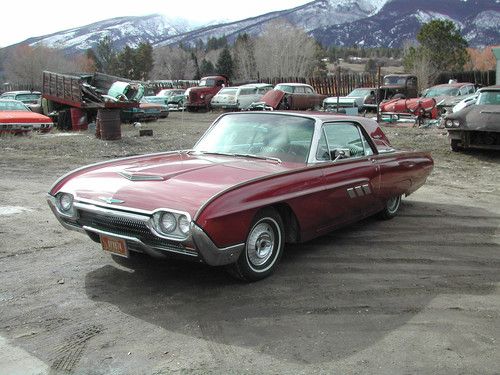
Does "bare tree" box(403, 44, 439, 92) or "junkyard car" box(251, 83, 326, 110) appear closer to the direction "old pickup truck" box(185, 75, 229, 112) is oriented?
the junkyard car

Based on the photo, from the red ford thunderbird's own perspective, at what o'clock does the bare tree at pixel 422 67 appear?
The bare tree is roughly at 5 o'clock from the red ford thunderbird.

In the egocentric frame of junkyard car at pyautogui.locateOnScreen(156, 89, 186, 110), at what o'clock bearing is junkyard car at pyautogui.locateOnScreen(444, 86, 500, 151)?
junkyard car at pyautogui.locateOnScreen(444, 86, 500, 151) is roughly at 10 o'clock from junkyard car at pyautogui.locateOnScreen(156, 89, 186, 110).

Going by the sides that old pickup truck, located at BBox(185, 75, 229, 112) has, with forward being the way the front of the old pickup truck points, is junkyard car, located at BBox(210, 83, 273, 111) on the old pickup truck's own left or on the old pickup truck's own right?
on the old pickup truck's own left

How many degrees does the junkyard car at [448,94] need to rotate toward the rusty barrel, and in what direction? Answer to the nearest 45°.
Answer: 0° — it already faces it

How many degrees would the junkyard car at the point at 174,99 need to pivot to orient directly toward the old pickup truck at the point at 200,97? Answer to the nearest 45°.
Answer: approximately 45° to its left

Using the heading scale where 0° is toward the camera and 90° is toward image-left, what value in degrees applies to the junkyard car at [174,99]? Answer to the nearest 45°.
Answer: approximately 45°

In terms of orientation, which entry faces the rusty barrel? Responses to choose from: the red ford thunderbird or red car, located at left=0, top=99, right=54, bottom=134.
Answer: the red car

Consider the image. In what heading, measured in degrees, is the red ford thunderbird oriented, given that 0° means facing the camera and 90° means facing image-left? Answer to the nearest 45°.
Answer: approximately 45°
